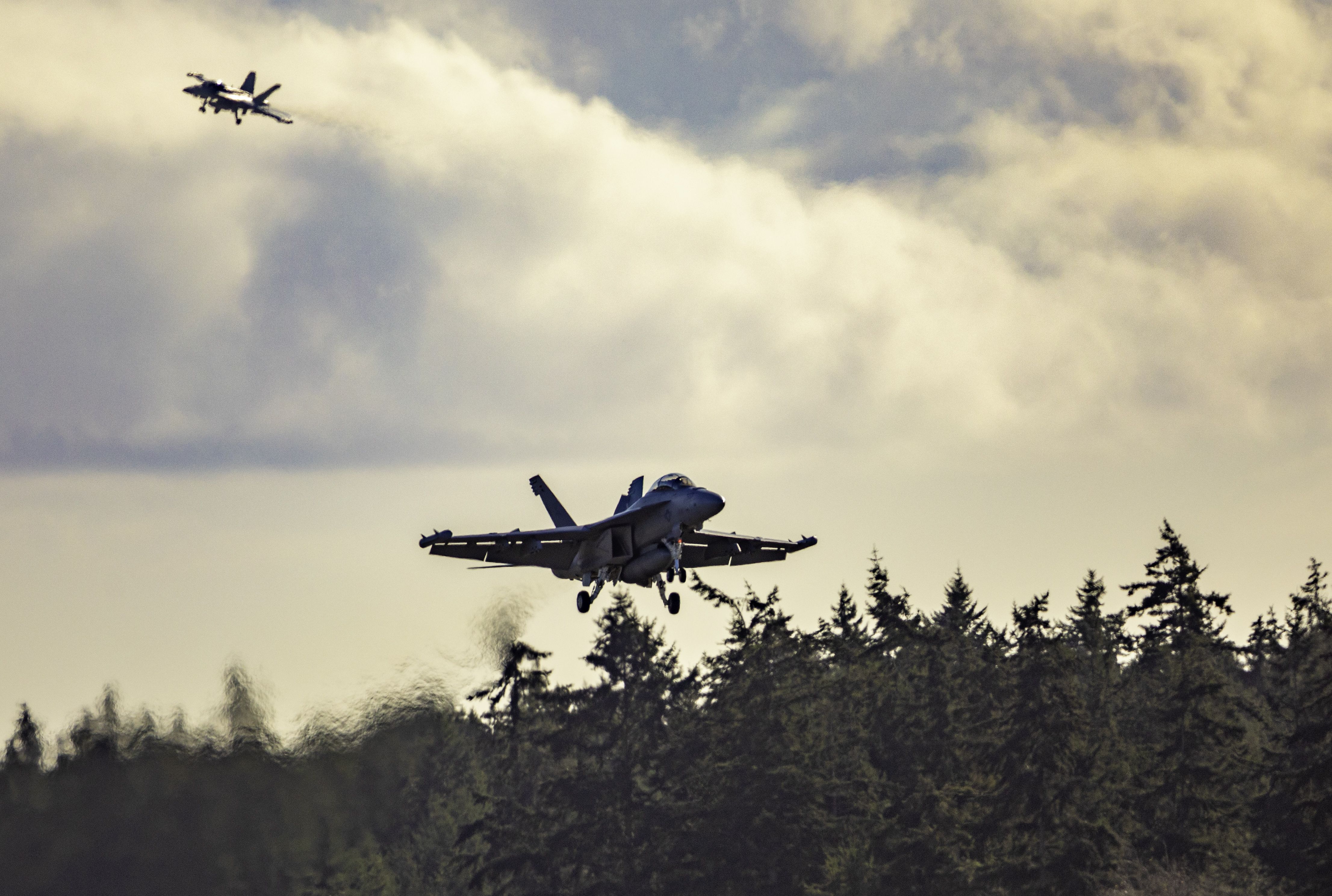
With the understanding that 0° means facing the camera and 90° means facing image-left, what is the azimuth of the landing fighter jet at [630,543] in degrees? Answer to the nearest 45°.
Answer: approximately 315°
